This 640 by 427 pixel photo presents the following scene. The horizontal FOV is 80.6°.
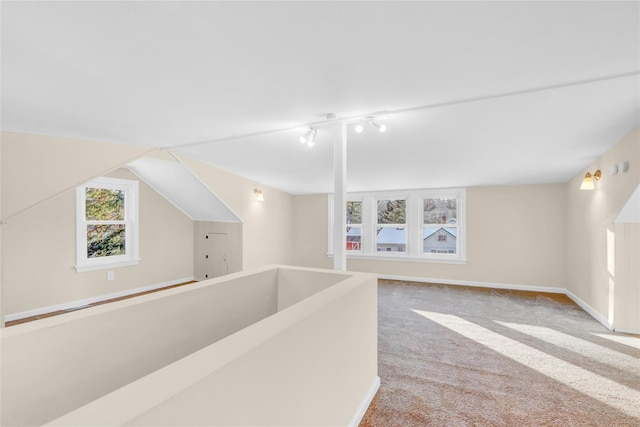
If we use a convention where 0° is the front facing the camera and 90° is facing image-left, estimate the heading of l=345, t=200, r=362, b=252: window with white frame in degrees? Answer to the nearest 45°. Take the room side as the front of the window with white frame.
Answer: approximately 0°

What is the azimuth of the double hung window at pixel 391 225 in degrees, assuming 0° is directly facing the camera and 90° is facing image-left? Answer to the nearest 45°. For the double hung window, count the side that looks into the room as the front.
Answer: approximately 0°

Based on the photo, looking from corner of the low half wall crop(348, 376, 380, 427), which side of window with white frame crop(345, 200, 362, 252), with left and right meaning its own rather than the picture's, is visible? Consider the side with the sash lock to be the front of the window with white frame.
front

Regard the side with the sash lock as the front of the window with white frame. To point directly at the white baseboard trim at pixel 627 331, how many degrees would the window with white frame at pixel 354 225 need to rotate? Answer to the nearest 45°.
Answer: approximately 45° to its left

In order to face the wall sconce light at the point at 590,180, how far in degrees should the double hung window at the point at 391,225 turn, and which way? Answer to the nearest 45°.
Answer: approximately 45° to its left

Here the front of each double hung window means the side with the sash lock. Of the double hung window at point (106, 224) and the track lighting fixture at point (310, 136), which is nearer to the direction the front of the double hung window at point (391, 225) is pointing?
the track lighting fixture

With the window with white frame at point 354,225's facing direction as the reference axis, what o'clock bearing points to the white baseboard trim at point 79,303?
The white baseboard trim is roughly at 2 o'clock from the window with white frame.

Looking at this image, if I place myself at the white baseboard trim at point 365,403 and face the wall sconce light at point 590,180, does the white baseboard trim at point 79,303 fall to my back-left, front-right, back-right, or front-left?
back-left

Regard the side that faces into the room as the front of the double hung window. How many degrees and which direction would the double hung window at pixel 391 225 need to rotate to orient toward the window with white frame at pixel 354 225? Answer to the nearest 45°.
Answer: approximately 90° to its right

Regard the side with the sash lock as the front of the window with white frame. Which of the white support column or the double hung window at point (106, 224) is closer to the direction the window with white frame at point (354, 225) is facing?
the white support column

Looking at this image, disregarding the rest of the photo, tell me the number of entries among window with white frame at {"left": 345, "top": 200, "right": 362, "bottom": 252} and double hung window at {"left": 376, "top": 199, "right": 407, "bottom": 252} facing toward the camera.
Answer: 2

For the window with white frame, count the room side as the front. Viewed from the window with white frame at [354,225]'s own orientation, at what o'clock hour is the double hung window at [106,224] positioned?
The double hung window is roughly at 2 o'clock from the window with white frame.
